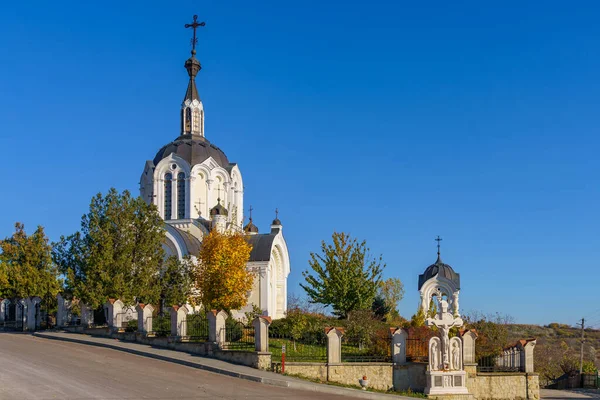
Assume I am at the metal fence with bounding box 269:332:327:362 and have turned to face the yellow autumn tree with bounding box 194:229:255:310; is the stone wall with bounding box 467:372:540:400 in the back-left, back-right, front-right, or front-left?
back-right

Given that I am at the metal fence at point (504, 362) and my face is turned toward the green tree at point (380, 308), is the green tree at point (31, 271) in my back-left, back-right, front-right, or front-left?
front-left

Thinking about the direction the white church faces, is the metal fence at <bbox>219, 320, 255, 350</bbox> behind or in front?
in front

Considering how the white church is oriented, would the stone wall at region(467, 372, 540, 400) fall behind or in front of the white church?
in front

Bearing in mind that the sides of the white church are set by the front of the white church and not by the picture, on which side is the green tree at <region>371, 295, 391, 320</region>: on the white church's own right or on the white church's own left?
on the white church's own left
